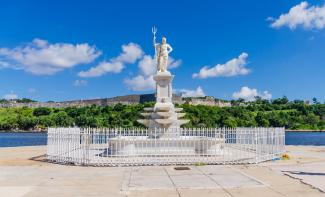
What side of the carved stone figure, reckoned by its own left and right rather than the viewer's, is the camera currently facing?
front
